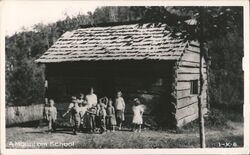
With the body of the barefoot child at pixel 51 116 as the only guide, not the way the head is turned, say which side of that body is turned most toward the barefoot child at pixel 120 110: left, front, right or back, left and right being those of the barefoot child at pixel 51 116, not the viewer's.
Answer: left

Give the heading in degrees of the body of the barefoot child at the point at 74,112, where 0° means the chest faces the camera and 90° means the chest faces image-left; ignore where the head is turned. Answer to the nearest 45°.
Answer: approximately 0°

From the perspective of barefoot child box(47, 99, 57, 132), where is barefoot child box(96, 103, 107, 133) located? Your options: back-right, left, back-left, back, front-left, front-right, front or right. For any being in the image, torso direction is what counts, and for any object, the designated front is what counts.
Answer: left

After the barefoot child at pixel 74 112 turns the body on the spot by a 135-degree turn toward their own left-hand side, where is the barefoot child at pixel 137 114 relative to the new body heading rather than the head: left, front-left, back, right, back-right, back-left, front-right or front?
front-right

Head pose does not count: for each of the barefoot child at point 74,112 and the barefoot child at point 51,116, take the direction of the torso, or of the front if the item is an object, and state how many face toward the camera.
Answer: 2

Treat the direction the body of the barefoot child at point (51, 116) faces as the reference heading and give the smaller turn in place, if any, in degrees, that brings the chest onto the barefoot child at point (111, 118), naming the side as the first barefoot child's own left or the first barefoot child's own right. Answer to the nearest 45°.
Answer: approximately 90° to the first barefoot child's own left
